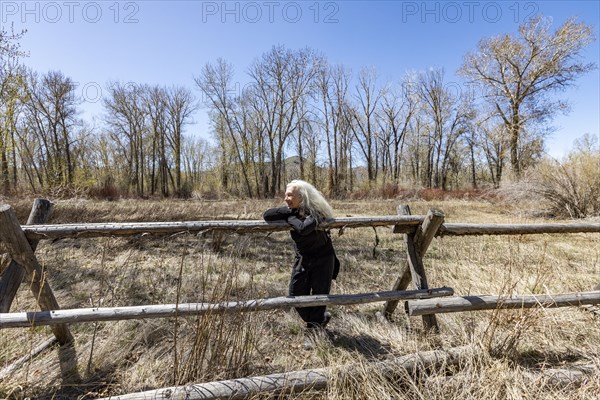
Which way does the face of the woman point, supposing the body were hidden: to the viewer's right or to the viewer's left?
to the viewer's left

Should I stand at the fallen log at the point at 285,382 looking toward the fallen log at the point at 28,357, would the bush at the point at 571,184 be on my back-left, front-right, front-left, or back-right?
back-right

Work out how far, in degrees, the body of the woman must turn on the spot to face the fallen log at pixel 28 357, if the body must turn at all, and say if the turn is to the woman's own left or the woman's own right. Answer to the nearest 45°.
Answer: approximately 45° to the woman's own right

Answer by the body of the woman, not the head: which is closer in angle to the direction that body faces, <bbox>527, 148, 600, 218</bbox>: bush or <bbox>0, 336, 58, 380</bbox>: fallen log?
the fallen log

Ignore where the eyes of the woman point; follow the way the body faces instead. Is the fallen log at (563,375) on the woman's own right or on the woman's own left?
on the woman's own left

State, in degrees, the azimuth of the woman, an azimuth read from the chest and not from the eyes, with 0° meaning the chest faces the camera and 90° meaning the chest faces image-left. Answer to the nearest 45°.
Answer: approximately 45°

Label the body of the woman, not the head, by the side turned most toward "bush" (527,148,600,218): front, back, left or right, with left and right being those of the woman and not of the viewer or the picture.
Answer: back
